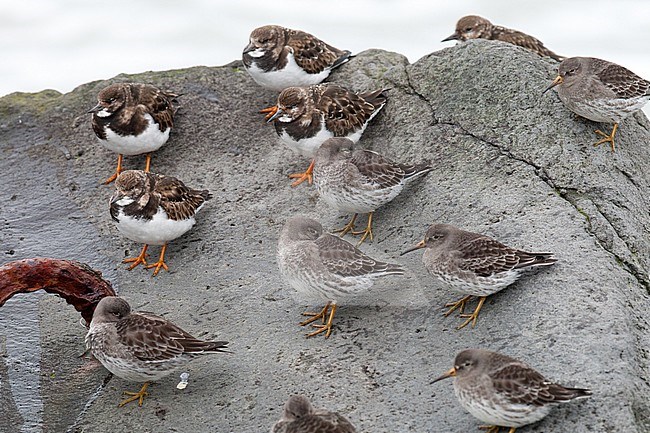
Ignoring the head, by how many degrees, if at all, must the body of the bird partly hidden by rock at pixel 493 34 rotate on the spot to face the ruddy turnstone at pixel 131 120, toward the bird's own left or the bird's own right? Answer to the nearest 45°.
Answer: approximately 45° to the bird's own left

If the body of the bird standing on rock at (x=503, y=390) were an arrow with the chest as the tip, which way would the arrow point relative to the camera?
to the viewer's left

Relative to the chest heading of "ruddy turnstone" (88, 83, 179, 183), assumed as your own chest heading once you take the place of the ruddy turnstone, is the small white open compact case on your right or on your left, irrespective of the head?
on your left

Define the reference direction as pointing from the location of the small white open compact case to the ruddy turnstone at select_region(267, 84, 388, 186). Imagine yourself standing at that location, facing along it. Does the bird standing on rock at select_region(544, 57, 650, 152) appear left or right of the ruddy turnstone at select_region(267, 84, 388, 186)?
right

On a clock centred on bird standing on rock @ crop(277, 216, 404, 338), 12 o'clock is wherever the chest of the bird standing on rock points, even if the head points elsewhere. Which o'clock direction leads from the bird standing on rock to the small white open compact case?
The small white open compact case is roughly at 11 o'clock from the bird standing on rock.

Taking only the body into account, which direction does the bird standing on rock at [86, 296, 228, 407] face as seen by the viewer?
to the viewer's left

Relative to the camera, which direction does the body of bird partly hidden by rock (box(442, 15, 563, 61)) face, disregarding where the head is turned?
to the viewer's left
